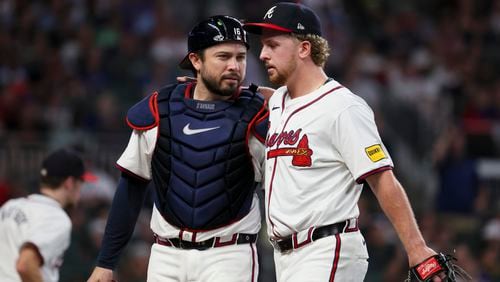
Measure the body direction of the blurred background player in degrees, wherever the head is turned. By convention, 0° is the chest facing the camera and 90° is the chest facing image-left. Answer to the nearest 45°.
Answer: approximately 225°

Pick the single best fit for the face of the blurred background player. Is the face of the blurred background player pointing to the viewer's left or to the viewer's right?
to the viewer's right
